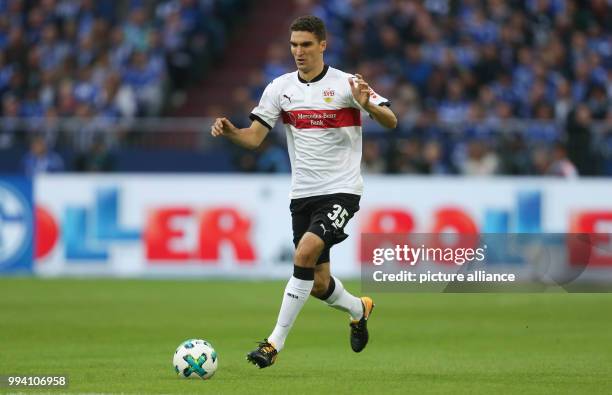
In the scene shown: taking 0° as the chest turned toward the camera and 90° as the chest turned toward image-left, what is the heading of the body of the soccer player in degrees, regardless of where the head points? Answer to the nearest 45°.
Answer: approximately 45°

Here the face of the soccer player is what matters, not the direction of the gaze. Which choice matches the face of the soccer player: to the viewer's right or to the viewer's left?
to the viewer's left
